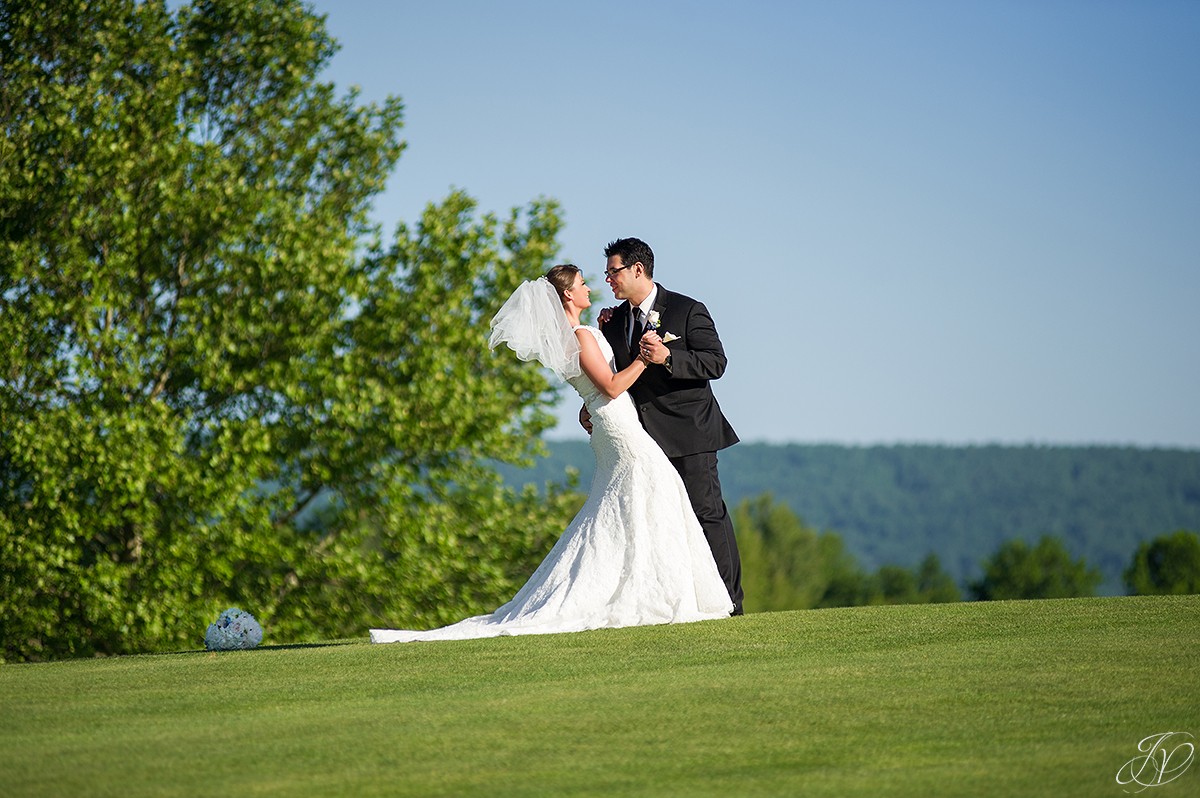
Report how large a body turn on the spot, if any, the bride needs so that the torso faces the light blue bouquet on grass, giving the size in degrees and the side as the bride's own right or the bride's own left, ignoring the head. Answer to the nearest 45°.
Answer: approximately 180°

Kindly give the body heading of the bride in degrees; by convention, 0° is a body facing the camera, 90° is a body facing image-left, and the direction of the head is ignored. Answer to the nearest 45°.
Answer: approximately 270°

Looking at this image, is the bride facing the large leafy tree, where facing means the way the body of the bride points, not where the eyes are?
no

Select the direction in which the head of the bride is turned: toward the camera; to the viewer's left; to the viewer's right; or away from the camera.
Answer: to the viewer's right

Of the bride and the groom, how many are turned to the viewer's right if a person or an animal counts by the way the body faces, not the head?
1

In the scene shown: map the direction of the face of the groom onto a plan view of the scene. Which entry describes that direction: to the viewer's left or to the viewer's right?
to the viewer's left

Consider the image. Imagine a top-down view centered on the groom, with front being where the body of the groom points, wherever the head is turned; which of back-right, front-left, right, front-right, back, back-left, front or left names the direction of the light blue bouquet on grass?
front-right

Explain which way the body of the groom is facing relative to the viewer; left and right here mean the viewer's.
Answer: facing the viewer and to the left of the viewer
